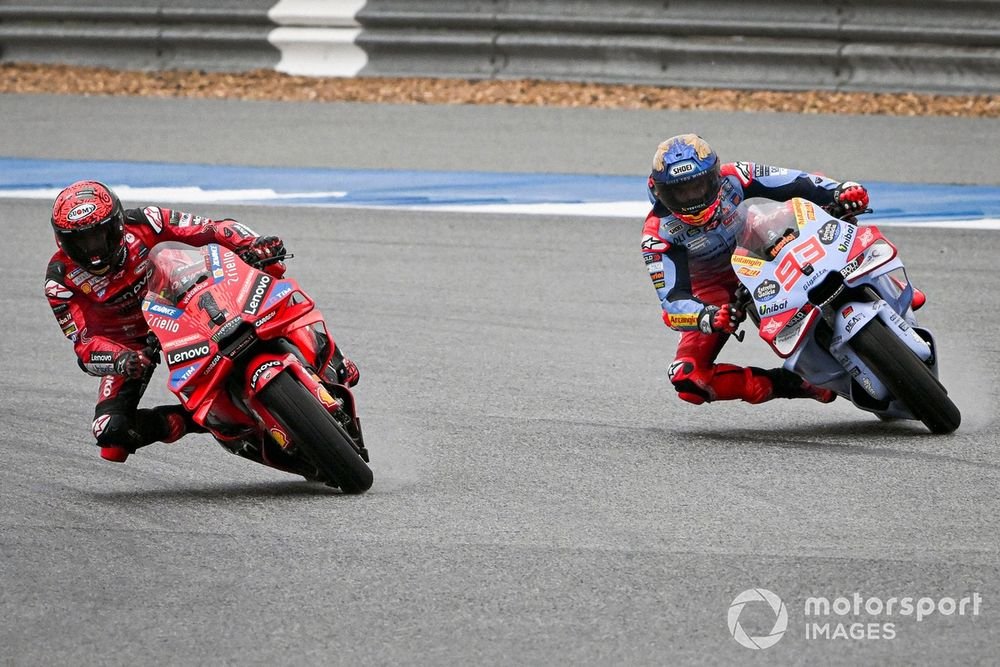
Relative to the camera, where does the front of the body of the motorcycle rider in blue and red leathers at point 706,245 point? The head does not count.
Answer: toward the camera

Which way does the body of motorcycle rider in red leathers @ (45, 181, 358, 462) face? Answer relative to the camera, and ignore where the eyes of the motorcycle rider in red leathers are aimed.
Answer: toward the camera

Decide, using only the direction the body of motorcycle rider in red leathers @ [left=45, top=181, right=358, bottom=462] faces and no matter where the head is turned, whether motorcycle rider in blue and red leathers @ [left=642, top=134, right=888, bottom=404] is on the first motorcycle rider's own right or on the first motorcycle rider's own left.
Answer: on the first motorcycle rider's own left

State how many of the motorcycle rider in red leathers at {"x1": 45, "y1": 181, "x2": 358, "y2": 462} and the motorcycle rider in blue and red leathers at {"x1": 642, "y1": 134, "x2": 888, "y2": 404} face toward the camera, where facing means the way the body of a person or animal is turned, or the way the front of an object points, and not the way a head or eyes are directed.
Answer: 2

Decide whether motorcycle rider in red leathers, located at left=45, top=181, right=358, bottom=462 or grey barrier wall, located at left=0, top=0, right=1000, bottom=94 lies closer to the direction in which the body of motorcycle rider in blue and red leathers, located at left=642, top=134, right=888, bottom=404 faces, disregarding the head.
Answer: the motorcycle rider in red leathers

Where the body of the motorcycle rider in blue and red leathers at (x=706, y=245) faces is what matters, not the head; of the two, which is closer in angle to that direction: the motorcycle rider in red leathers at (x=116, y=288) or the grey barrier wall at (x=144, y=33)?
the motorcycle rider in red leathers

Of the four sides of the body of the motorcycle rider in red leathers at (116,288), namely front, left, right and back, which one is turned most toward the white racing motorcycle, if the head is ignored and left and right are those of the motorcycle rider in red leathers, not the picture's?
left

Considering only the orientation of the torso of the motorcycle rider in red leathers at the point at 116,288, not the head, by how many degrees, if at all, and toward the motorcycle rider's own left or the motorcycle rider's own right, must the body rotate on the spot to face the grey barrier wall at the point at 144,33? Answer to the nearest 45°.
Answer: approximately 180°

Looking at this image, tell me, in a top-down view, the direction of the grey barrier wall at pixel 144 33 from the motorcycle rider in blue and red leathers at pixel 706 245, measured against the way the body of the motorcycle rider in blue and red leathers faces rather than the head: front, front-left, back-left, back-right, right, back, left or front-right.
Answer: back-right

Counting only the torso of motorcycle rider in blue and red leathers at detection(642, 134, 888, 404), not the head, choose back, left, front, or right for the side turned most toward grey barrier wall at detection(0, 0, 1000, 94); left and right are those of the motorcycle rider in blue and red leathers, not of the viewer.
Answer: back

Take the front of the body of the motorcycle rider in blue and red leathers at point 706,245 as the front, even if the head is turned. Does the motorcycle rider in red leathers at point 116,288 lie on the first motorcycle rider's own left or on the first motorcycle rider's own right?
on the first motorcycle rider's own right
